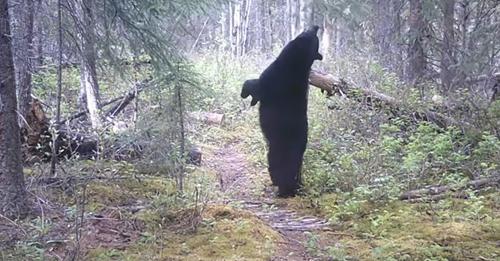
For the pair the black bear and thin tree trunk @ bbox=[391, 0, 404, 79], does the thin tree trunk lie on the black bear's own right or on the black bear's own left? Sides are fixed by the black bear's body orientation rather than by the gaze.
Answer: on the black bear's own right

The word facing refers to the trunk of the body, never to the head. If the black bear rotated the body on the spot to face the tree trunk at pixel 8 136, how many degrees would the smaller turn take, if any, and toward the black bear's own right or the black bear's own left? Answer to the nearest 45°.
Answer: approximately 45° to the black bear's own left

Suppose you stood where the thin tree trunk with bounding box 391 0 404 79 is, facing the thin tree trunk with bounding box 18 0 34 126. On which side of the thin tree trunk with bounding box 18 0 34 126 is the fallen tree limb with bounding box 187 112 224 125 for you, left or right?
right

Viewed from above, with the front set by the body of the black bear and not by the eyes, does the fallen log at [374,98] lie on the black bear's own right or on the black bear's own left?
on the black bear's own right
